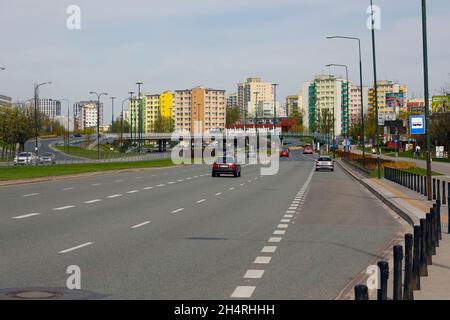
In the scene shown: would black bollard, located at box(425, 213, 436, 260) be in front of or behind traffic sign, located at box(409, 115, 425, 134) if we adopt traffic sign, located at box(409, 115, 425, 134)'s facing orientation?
in front

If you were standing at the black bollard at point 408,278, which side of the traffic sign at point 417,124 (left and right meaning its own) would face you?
front

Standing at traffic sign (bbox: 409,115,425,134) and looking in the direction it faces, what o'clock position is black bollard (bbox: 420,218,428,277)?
The black bollard is roughly at 12 o'clock from the traffic sign.

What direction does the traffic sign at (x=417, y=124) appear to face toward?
toward the camera

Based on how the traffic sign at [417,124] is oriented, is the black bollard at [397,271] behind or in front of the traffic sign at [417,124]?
in front

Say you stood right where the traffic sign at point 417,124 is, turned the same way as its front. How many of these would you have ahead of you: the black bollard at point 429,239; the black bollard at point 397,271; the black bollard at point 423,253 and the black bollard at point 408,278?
4

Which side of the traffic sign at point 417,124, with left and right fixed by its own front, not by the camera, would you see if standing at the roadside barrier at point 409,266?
front
